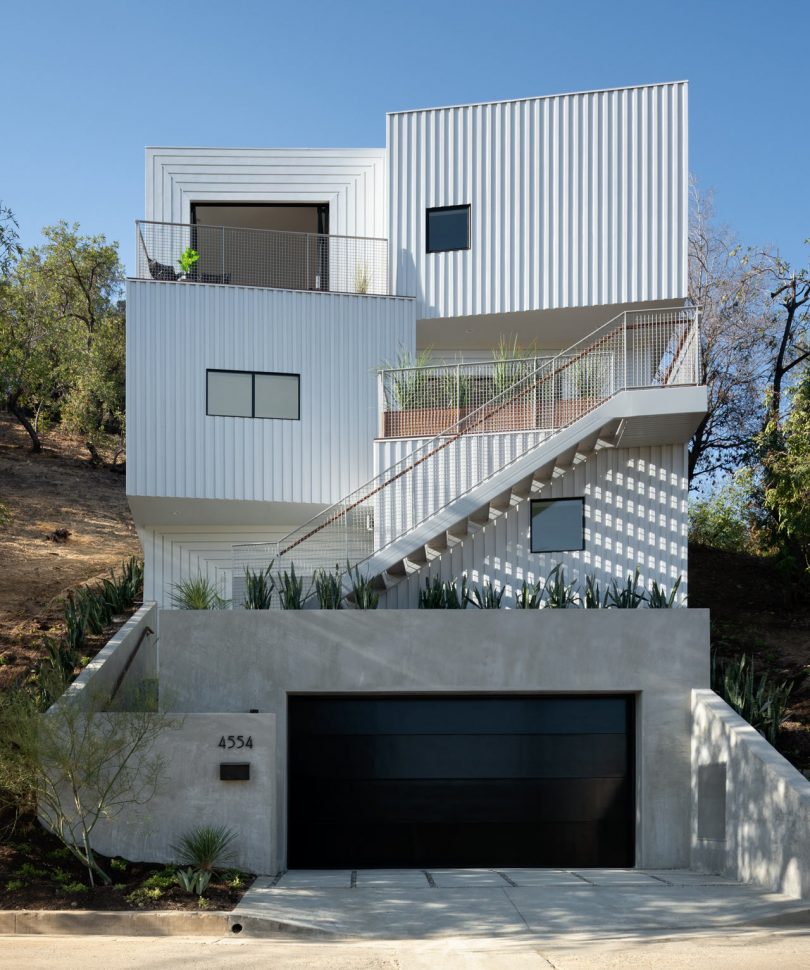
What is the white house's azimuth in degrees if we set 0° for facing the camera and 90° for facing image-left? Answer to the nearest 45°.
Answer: approximately 0°

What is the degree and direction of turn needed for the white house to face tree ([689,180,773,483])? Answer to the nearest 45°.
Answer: approximately 135° to its left

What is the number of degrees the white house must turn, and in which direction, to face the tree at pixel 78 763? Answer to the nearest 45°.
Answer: approximately 45° to its right

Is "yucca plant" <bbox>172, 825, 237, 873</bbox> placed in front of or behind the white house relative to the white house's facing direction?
in front

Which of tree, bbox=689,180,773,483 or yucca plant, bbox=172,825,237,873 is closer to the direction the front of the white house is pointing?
the yucca plant
